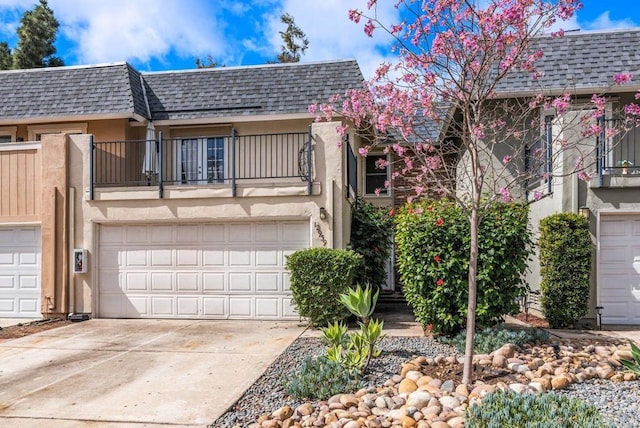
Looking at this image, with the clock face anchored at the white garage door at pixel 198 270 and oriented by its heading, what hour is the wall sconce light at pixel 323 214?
The wall sconce light is roughly at 10 o'clock from the white garage door.

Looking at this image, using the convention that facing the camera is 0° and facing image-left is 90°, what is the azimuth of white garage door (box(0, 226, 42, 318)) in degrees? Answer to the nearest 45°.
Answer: approximately 0°

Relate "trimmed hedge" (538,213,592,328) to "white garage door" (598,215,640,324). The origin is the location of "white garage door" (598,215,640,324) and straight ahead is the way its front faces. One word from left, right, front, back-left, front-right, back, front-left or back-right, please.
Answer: front-right

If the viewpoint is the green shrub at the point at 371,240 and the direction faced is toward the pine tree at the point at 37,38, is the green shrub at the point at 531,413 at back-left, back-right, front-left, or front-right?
back-left

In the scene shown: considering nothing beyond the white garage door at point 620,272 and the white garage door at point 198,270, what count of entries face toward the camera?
2

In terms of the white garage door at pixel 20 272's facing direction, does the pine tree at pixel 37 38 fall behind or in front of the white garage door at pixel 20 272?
behind

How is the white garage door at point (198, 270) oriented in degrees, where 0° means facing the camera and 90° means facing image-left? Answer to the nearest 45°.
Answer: approximately 0°

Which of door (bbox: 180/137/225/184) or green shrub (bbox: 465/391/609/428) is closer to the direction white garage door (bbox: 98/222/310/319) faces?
the green shrub

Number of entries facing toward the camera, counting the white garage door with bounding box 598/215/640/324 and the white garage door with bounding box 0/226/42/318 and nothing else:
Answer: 2
